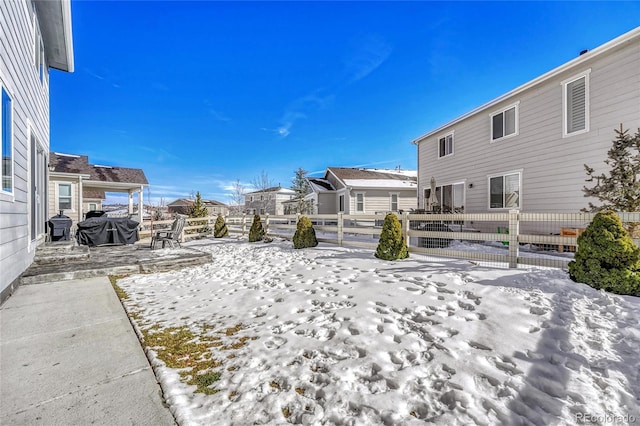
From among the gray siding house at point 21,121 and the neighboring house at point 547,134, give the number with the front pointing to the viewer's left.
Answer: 1
